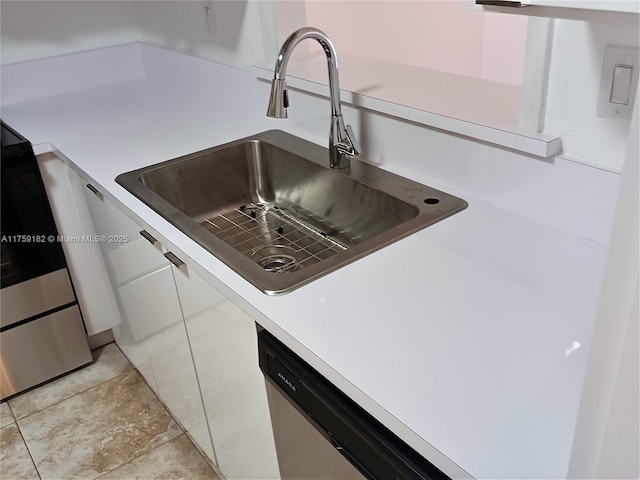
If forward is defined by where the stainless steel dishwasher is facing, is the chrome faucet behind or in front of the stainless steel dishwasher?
behind

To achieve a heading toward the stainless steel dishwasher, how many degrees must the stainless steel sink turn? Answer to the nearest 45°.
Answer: approximately 45° to its left

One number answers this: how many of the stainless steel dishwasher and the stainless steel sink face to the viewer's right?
0

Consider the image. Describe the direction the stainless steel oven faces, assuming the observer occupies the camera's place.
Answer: facing the viewer

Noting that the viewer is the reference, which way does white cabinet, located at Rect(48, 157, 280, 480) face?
facing the viewer and to the left of the viewer

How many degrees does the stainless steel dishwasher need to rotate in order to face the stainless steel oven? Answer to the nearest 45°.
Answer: approximately 90° to its right
